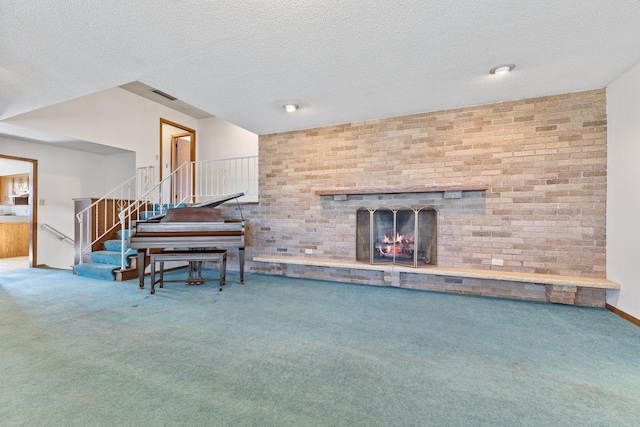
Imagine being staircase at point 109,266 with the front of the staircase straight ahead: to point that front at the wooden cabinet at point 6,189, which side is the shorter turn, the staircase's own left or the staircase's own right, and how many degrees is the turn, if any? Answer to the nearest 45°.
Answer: approximately 135° to the staircase's own right

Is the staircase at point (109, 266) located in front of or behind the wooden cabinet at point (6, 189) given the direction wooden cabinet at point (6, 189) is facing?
in front

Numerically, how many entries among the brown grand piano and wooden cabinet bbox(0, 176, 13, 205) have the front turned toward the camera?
2

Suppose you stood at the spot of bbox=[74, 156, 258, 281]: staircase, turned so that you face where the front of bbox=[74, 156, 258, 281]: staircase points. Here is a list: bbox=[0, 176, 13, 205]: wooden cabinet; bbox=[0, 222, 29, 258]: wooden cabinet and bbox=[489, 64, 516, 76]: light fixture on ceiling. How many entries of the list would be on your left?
1

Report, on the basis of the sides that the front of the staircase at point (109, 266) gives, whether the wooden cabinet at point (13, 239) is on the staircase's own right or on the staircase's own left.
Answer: on the staircase's own right

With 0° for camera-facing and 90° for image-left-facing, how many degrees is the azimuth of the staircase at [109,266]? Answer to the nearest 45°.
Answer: approximately 45°

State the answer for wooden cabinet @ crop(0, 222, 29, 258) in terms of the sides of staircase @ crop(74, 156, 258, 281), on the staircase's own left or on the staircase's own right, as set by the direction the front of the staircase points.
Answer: on the staircase's own right

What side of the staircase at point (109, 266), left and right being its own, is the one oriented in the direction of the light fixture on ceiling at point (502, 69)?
left

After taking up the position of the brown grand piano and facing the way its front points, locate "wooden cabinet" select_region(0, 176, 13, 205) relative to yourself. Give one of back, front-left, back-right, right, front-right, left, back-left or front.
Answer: back-right

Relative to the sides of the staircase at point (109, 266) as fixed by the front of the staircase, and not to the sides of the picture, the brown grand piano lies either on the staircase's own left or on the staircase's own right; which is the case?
on the staircase's own left

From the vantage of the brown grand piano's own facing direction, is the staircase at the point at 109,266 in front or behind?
behind

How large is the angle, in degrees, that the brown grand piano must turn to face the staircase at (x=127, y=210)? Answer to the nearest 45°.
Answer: approximately 135° to its right

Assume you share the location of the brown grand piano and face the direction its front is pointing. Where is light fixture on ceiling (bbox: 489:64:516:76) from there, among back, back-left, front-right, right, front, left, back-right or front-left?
front-left
